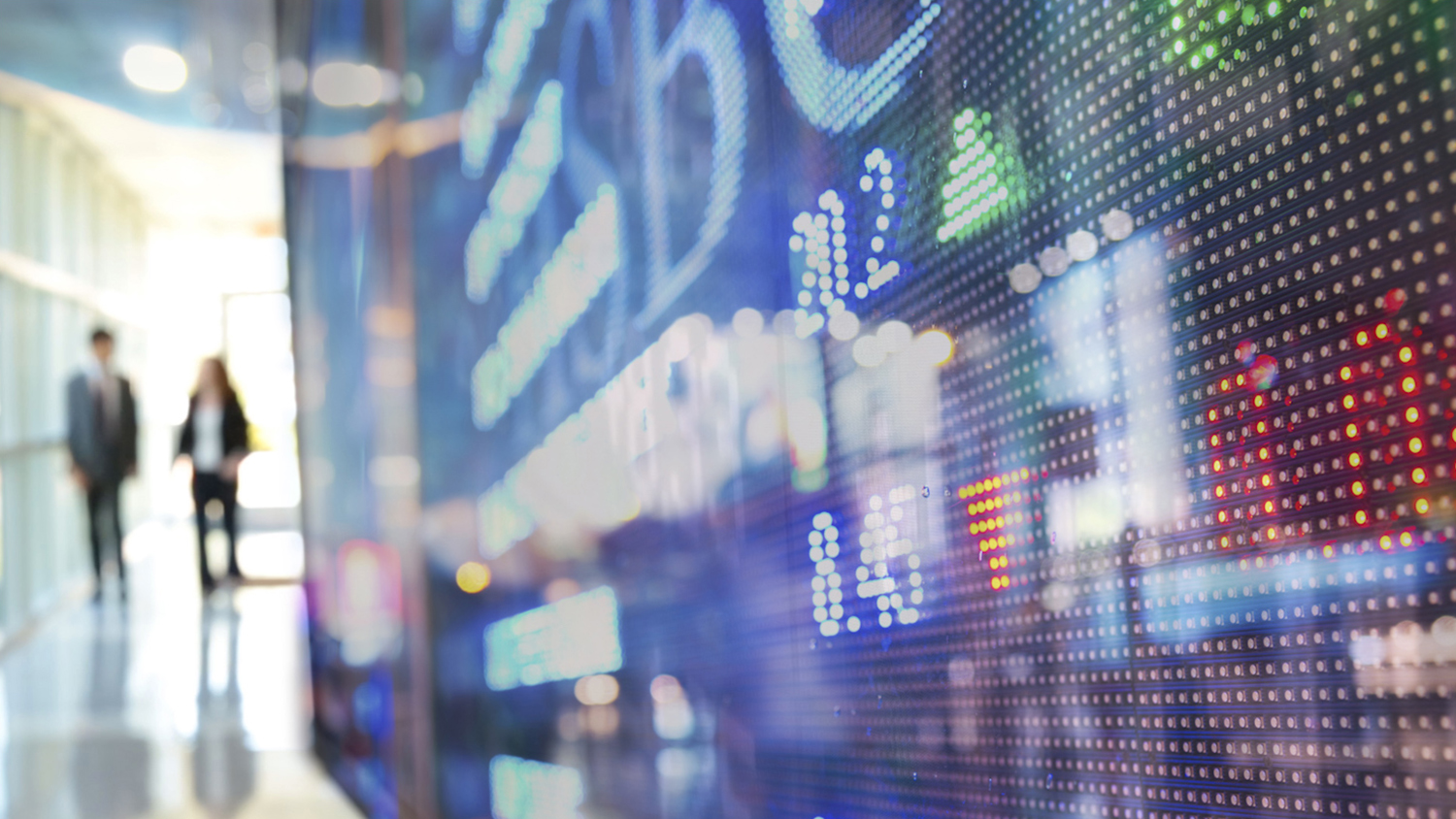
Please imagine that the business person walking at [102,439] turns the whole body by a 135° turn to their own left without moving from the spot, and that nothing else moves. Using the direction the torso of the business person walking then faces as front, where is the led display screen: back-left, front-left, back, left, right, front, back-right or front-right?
back-right

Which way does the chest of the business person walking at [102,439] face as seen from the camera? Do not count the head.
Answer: toward the camera

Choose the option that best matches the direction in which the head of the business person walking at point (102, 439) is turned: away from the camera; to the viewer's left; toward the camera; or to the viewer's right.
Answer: toward the camera

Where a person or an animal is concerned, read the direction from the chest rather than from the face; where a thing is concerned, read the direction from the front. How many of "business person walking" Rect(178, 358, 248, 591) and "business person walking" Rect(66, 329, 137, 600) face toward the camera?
2

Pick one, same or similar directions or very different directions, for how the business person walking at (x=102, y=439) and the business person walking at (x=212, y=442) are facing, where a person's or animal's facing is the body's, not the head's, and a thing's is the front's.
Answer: same or similar directions

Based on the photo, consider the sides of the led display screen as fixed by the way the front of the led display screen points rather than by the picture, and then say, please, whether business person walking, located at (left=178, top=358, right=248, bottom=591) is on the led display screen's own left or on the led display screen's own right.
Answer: on the led display screen's own right

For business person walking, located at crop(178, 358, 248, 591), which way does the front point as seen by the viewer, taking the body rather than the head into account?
toward the camera

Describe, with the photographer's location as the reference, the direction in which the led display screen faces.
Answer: facing the viewer and to the left of the viewer

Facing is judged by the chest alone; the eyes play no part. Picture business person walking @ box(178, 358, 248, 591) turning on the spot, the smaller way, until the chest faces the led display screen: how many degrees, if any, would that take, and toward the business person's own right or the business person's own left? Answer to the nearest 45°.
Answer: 0° — they already face it
